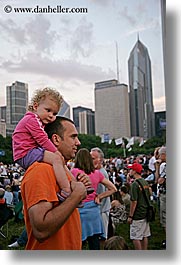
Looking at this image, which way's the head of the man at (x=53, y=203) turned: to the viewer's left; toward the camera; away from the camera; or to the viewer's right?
to the viewer's right

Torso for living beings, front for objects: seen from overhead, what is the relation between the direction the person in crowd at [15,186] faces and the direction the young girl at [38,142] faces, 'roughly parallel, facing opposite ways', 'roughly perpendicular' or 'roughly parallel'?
roughly perpendicular

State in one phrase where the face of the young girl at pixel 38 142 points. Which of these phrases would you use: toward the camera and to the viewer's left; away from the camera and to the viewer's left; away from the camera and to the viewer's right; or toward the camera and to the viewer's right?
toward the camera and to the viewer's right

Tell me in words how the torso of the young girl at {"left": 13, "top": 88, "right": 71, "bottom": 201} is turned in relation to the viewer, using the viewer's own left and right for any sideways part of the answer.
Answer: facing to the right of the viewer

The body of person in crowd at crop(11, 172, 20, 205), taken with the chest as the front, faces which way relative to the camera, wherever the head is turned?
away from the camera

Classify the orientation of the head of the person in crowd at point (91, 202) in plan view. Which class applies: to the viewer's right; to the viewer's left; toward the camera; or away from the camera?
away from the camera
